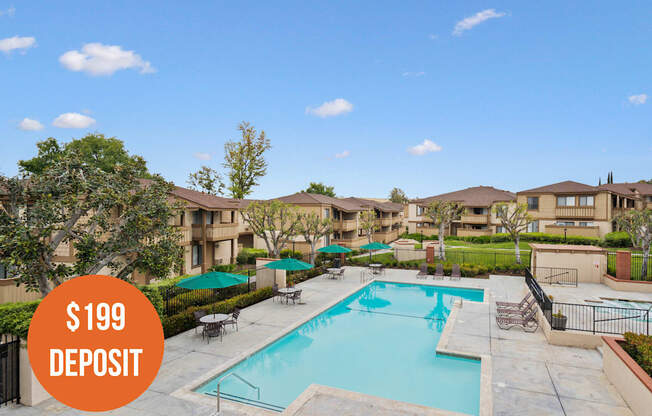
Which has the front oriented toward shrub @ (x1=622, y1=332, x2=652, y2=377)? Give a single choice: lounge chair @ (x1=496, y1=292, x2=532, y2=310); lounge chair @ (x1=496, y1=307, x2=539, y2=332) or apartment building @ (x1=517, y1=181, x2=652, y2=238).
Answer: the apartment building

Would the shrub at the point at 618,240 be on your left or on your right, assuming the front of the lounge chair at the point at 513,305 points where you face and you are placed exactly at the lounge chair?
on your right

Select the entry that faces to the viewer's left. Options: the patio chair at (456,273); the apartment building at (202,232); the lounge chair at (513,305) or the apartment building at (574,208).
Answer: the lounge chair

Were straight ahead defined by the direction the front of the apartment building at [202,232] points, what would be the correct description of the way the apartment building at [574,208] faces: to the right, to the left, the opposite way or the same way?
to the right

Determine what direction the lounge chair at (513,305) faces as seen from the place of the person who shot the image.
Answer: facing to the left of the viewer

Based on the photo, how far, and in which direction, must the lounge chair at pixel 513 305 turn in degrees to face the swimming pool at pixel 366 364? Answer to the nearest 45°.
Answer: approximately 45° to its left

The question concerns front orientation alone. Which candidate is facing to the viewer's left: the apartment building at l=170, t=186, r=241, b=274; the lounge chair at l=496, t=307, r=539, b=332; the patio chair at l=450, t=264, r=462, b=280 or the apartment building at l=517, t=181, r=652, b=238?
the lounge chair

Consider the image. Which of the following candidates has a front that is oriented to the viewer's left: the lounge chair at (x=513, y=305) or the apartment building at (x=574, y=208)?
the lounge chair

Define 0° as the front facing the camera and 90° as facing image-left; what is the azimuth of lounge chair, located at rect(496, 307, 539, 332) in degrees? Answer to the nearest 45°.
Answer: approximately 90°
